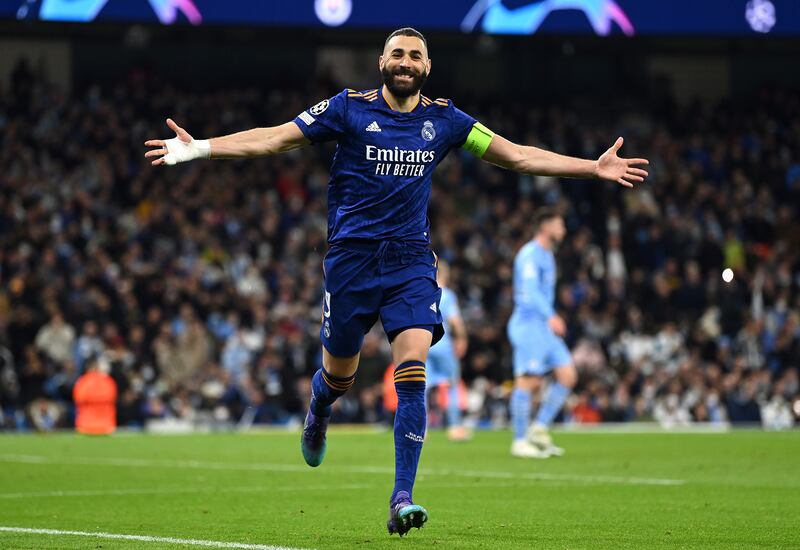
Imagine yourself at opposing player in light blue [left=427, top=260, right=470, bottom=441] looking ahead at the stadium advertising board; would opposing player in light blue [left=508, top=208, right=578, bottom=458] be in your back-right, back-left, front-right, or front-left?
back-right

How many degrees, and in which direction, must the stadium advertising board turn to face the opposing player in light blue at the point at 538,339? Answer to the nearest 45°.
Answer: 0° — it already faces them

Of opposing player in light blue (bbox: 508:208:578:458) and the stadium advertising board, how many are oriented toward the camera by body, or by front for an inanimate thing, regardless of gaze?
1
